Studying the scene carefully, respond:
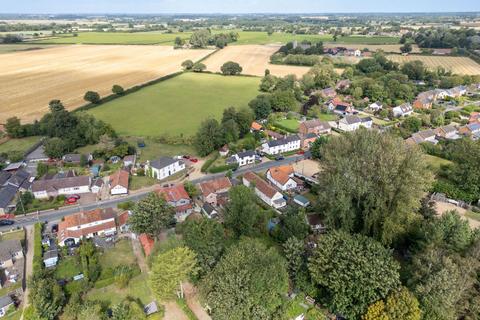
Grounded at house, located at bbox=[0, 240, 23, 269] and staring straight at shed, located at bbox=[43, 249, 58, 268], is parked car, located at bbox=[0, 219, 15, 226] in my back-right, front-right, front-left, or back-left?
back-left

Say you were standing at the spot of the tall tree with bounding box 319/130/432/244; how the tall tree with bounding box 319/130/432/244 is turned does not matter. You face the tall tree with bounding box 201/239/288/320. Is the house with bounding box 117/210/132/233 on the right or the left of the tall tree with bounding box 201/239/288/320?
right

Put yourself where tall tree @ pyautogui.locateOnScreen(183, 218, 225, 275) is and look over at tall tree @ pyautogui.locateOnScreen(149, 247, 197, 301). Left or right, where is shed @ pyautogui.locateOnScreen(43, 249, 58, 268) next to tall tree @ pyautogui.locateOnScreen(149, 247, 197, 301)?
right
